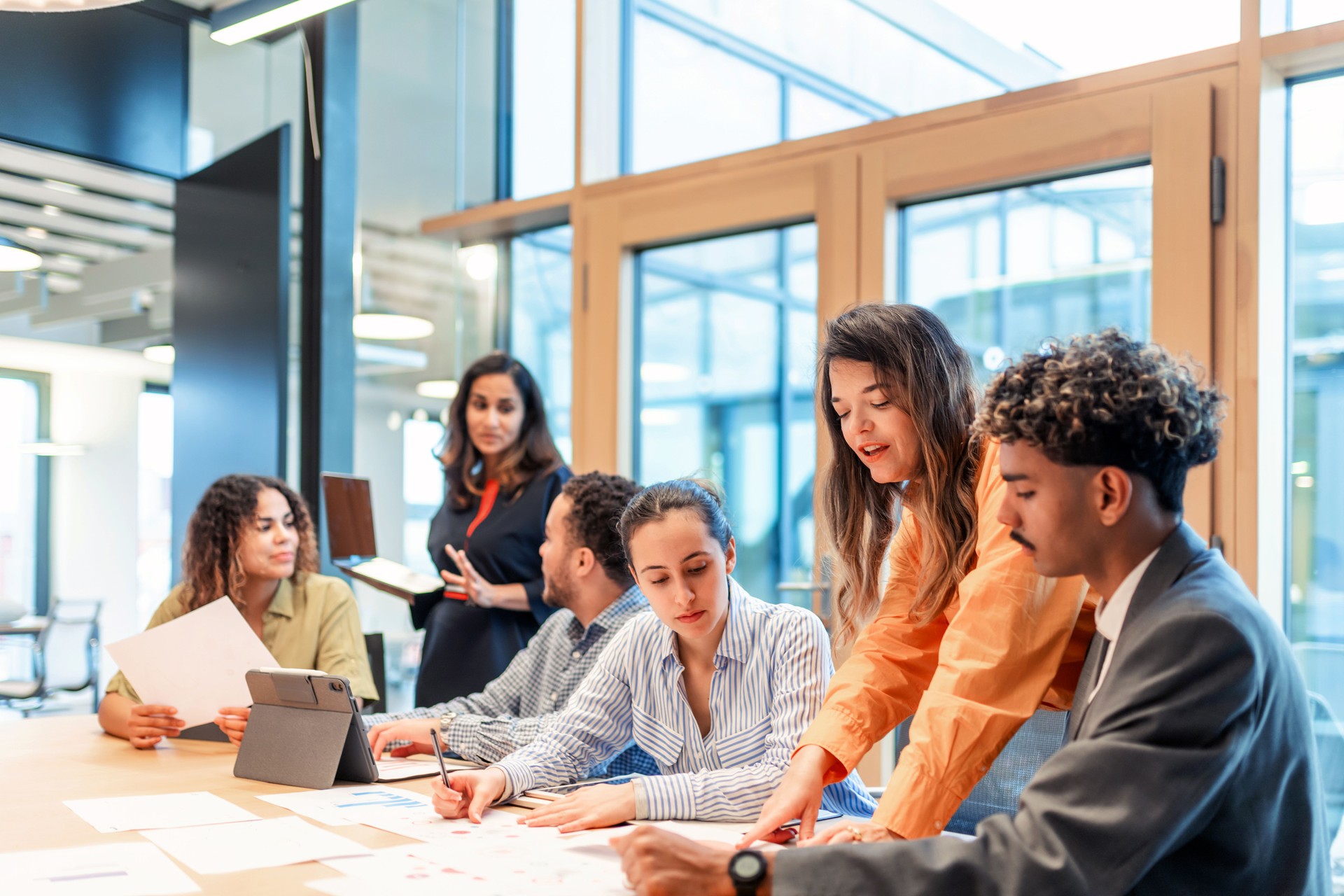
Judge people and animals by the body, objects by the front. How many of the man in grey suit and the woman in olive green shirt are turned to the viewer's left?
1

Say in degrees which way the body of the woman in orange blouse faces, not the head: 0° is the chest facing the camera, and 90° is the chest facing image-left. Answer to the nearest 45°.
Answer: approximately 45°

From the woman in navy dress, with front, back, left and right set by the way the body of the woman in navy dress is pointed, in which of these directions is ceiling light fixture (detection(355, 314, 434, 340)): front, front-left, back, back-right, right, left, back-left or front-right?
back-right

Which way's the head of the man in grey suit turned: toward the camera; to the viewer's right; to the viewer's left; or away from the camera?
to the viewer's left

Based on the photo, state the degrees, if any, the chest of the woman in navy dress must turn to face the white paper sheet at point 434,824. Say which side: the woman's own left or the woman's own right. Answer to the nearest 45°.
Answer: approximately 45° to the woman's own left

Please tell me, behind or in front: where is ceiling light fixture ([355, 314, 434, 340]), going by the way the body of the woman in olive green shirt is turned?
behind

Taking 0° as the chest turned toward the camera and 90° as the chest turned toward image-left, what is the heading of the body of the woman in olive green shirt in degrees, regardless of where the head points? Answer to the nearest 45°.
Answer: approximately 0°

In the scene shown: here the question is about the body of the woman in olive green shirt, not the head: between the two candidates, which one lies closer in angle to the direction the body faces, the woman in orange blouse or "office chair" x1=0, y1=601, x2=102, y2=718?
the woman in orange blouse
